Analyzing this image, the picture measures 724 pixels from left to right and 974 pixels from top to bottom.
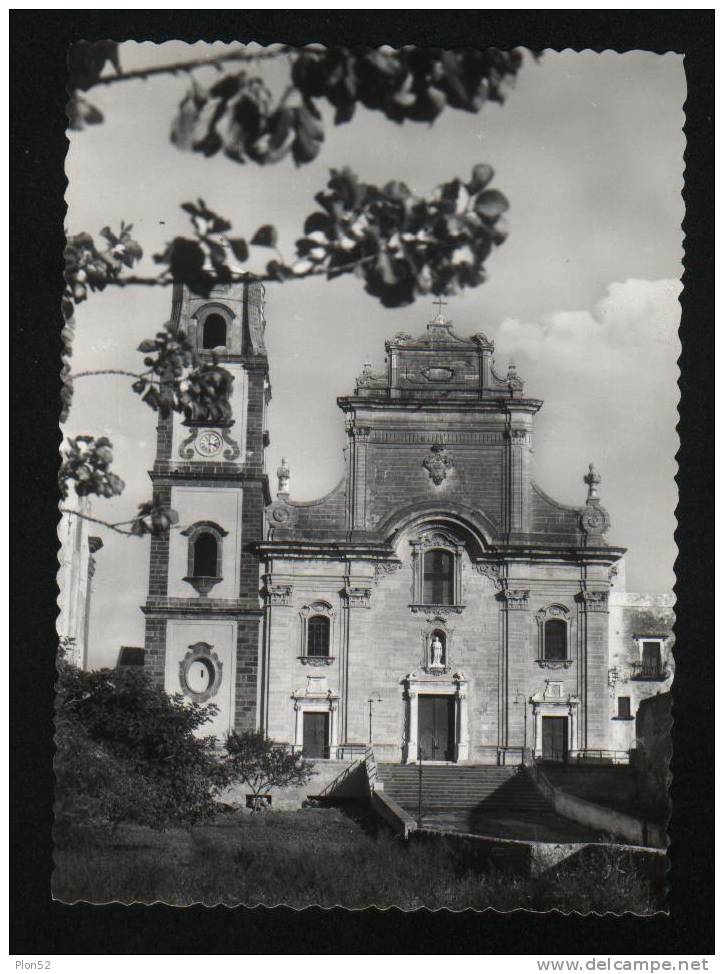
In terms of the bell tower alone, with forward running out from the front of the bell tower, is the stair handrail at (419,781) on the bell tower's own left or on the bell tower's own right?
on the bell tower's own left

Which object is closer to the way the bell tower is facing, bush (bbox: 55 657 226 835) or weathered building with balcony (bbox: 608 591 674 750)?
the bush

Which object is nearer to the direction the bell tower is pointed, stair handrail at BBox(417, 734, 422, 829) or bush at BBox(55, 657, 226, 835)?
the bush

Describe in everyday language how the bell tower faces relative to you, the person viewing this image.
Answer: facing the viewer

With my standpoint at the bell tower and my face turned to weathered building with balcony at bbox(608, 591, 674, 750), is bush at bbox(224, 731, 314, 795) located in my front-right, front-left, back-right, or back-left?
front-right

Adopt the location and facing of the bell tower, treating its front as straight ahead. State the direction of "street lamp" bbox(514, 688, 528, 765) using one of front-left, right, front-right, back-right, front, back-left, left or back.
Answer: left
